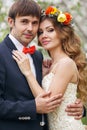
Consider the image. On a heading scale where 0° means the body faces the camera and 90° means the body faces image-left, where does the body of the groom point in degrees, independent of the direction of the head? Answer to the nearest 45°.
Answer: approximately 315°

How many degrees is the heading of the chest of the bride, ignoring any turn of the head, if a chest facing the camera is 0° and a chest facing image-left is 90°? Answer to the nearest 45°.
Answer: approximately 90°
